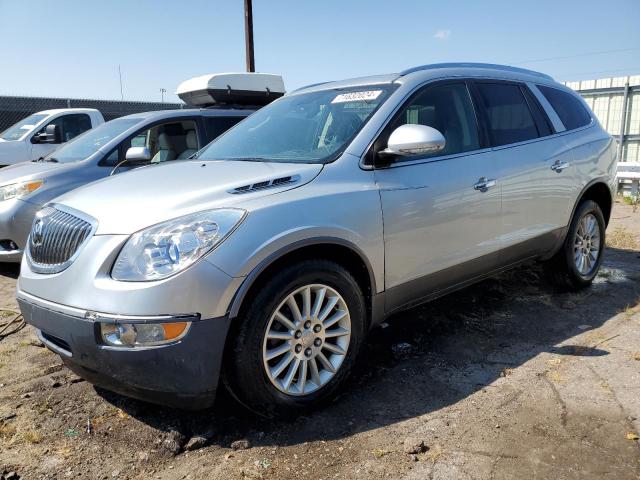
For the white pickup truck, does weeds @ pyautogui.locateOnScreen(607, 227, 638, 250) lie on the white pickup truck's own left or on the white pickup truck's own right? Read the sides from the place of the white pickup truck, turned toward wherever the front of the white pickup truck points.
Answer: on the white pickup truck's own left

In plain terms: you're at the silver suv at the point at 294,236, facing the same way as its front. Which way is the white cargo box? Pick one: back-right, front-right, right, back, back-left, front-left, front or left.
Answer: back-right

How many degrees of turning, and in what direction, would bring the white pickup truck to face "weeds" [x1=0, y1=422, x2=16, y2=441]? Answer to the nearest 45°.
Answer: approximately 45° to its left

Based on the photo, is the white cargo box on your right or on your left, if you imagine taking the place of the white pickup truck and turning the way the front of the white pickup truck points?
on your left

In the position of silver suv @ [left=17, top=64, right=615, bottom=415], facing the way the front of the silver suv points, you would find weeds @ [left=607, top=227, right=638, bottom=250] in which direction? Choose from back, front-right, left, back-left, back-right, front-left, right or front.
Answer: back

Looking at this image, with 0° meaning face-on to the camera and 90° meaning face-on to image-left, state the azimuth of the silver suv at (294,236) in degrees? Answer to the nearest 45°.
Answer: approximately 45°

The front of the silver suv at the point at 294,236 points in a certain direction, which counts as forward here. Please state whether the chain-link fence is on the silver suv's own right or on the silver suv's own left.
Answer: on the silver suv's own right

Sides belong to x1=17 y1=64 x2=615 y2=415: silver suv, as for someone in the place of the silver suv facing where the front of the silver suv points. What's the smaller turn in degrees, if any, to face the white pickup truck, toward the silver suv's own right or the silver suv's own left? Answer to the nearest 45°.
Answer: approximately 90° to the silver suv's own right

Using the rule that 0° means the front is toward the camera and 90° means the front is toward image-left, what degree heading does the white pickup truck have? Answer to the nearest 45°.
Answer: approximately 45°

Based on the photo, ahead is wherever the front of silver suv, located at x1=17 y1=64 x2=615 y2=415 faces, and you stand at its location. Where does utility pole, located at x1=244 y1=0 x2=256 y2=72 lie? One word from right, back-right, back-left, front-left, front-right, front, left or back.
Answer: back-right

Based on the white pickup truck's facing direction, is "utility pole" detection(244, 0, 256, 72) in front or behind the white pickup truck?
behind
